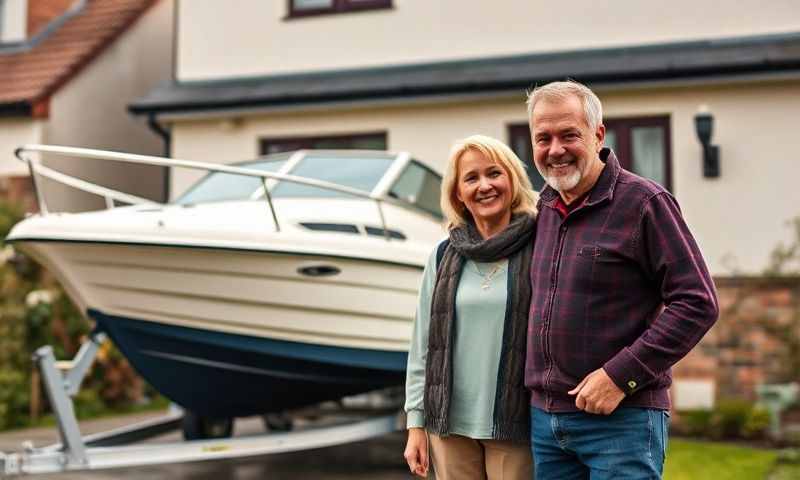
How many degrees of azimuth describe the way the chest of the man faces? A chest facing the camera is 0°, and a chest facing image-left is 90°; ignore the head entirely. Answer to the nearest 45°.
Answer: approximately 45°

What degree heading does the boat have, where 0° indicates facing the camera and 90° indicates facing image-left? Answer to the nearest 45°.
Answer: approximately 45°

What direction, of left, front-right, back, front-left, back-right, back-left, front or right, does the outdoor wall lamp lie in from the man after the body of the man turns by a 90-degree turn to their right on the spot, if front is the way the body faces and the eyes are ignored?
front-right

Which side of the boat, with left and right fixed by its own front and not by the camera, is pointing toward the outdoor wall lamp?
back

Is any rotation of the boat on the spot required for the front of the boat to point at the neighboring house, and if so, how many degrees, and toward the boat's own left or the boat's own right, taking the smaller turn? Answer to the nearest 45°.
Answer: approximately 135° to the boat's own right
